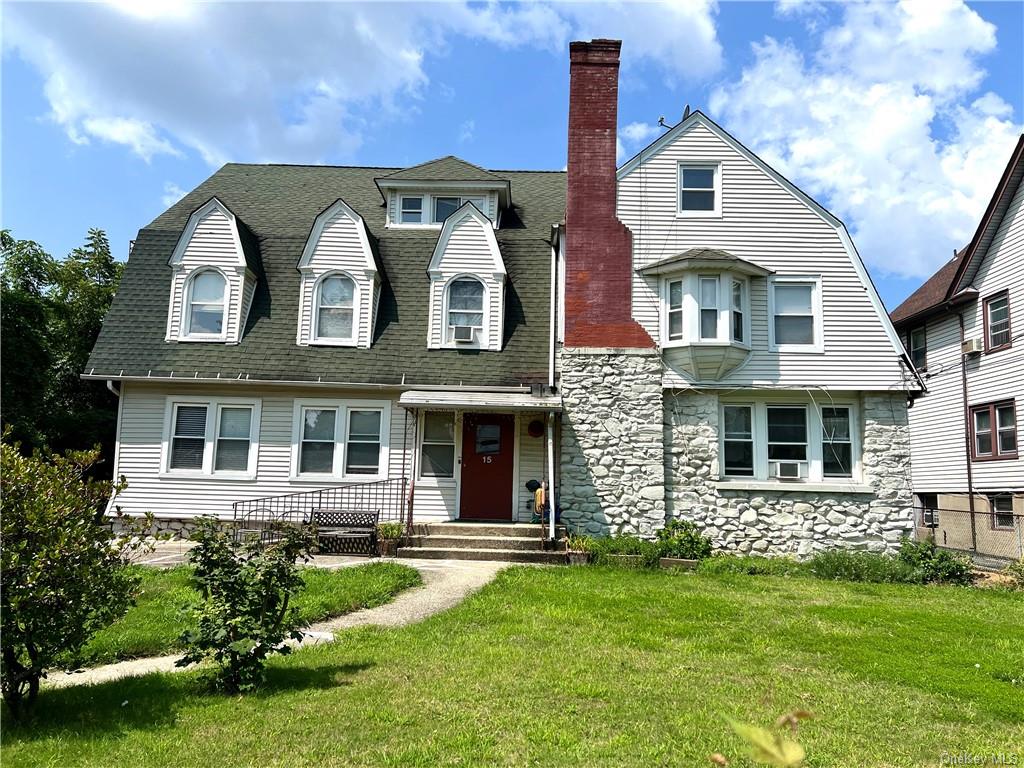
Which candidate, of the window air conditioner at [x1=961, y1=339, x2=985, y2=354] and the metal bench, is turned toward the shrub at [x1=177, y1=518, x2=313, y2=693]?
the metal bench

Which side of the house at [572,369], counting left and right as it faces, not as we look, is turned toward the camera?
front

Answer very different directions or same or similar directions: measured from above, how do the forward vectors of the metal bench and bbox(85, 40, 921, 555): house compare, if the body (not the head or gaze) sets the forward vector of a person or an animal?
same or similar directions

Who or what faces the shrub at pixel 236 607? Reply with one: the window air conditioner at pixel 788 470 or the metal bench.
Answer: the metal bench

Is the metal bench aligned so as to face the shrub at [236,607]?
yes
